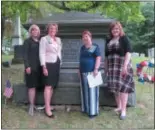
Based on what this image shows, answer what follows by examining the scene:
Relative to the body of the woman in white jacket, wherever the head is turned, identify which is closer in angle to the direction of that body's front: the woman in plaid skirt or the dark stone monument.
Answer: the woman in plaid skirt

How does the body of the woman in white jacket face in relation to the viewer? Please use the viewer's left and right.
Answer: facing the viewer and to the right of the viewer

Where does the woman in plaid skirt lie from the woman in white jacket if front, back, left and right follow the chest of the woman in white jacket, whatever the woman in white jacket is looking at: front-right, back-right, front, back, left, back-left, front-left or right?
front-left
